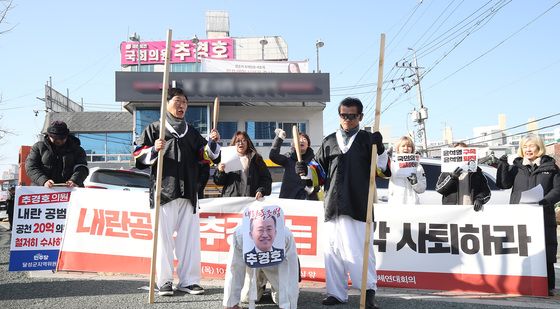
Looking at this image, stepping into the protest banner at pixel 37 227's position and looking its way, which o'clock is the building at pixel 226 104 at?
The building is roughly at 7 o'clock from the protest banner.

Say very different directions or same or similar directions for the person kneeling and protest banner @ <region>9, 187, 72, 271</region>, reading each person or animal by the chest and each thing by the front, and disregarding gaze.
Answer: same or similar directions

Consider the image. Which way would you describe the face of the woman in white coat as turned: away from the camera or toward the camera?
toward the camera

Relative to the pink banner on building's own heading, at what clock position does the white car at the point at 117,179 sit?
The white car is roughly at 12 o'clock from the pink banner on building.

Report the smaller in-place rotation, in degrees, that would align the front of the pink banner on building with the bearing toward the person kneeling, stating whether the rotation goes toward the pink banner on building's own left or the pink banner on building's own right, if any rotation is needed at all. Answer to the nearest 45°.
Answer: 0° — it already faces them

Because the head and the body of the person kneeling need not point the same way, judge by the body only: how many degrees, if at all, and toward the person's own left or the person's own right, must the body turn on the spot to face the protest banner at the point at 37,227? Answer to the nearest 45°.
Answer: approximately 135° to the person's own right

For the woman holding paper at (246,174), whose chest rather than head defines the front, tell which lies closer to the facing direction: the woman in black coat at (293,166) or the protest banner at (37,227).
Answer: the protest banner

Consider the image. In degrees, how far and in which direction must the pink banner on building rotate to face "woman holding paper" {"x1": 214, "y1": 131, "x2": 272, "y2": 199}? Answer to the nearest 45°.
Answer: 0° — it already faces them

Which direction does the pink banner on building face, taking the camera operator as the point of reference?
facing the viewer

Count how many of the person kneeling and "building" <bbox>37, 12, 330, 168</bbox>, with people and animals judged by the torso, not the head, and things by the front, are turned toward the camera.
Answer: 2

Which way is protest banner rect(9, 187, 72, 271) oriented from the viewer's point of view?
toward the camera

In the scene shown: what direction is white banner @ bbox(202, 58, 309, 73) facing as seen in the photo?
toward the camera

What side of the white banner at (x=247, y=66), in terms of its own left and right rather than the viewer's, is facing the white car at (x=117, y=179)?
front

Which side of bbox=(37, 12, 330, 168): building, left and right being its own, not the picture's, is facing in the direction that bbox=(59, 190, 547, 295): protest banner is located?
front
